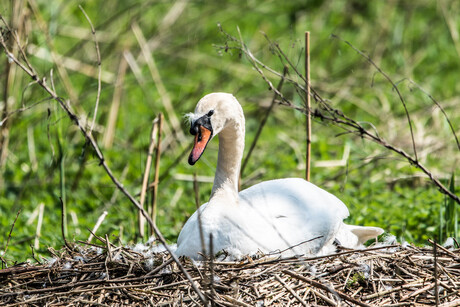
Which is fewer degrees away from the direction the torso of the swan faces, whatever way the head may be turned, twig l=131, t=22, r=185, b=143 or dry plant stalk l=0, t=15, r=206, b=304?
the dry plant stalk

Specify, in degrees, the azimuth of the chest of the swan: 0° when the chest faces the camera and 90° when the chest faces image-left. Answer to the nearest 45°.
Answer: approximately 45°

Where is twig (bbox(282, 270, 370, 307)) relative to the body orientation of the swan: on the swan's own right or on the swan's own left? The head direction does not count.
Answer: on the swan's own left

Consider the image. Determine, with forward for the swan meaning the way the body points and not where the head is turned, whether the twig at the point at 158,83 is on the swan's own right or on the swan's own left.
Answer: on the swan's own right

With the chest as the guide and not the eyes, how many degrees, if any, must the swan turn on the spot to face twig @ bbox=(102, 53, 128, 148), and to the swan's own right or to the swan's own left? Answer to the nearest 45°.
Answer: approximately 90° to the swan's own right
